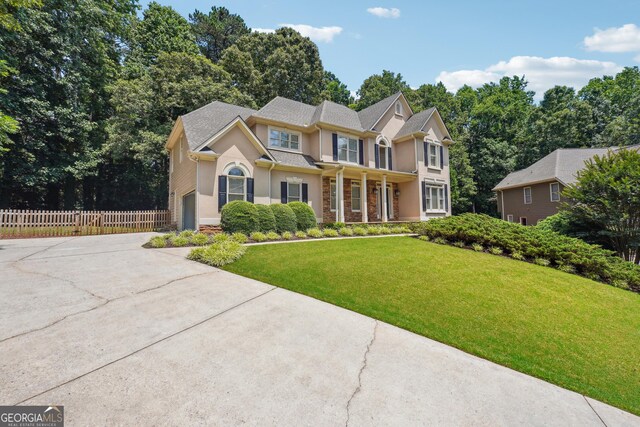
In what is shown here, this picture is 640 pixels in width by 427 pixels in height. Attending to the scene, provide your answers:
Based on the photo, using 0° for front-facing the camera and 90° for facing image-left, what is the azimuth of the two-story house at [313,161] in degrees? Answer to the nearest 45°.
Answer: approximately 315°

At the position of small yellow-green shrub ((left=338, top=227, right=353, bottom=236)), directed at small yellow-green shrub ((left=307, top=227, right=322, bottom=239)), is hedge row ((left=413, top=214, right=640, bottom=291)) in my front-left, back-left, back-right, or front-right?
back-left

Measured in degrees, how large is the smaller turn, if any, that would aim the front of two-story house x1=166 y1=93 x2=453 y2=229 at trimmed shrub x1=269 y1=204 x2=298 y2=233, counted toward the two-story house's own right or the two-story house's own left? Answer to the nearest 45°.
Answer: approximately 45° to the two-story house's own right

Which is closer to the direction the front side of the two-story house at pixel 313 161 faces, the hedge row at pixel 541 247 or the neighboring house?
the hedge row

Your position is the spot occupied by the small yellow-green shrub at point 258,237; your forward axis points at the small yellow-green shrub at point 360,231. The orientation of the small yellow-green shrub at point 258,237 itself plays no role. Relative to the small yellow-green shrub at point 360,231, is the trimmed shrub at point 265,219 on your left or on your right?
left

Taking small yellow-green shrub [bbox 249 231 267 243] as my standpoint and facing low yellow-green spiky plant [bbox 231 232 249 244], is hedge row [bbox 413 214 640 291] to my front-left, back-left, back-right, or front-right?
back-left

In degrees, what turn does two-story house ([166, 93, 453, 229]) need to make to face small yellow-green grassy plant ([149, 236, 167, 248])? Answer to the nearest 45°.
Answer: approximately 90° to its right

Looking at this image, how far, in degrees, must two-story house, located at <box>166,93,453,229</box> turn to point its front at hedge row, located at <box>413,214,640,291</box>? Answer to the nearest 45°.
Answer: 0° — it already faces it

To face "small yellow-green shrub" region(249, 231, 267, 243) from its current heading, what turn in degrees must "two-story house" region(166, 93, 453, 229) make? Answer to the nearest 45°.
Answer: approximately 45° to its right
